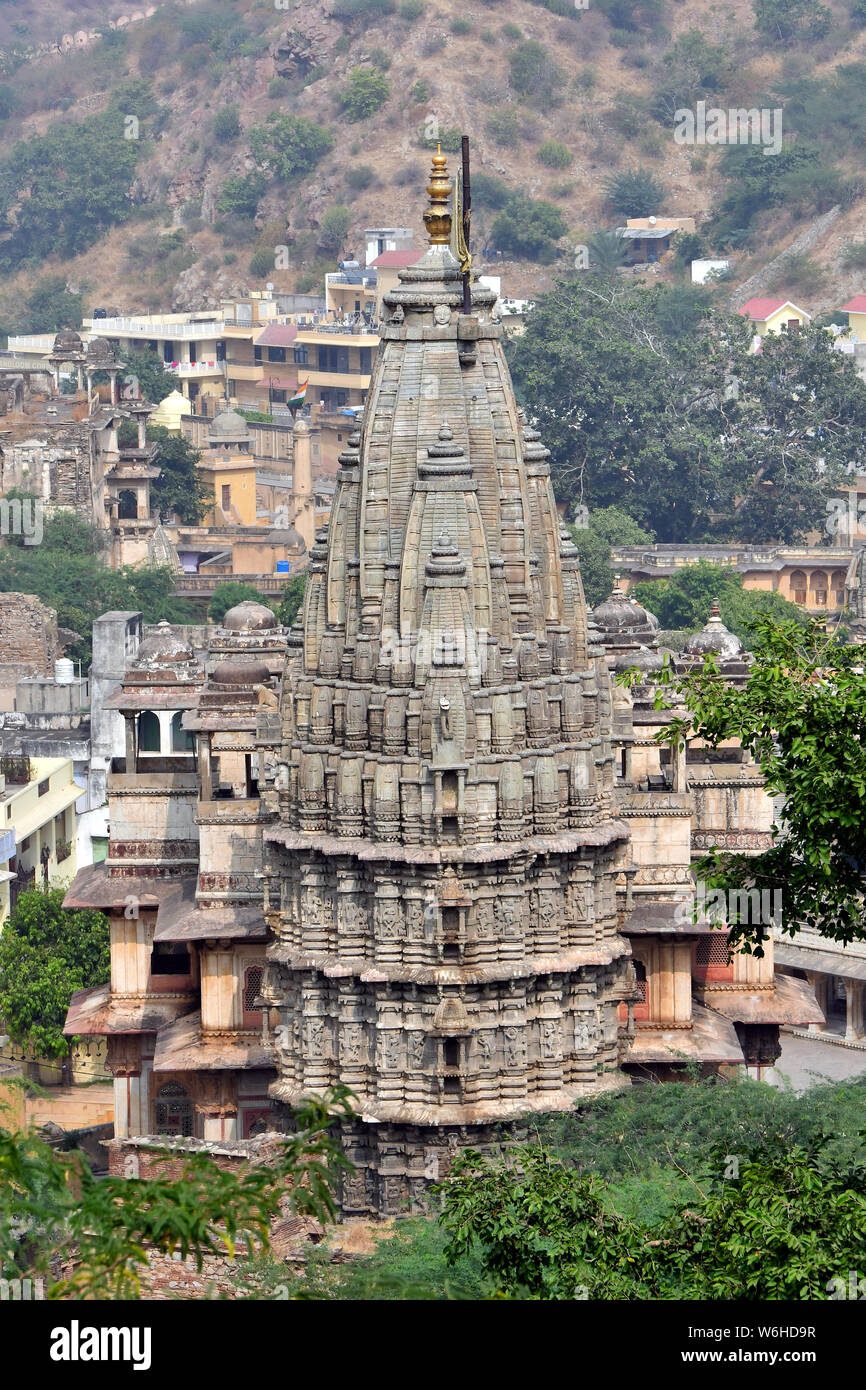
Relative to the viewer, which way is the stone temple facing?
away from the camera

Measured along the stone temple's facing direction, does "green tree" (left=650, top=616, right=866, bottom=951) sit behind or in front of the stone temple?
behind
